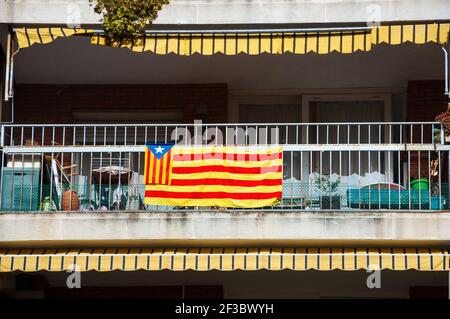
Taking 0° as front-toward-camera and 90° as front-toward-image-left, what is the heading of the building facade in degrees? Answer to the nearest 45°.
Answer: approximately 0°
